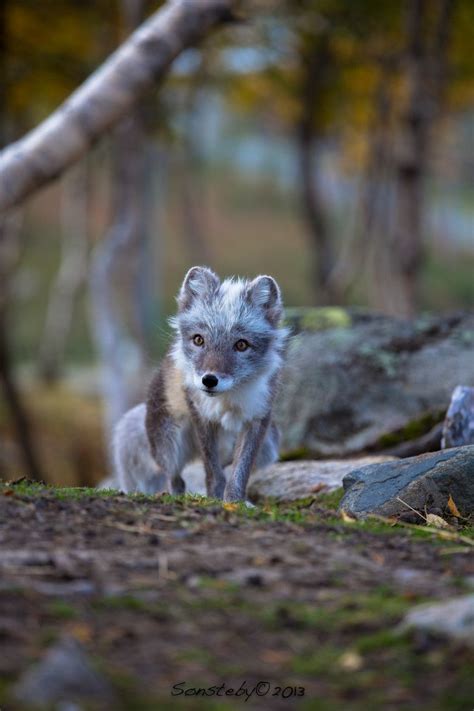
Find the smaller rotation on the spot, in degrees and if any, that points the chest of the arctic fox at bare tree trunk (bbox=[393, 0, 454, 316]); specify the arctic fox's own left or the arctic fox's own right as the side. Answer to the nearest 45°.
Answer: approximately 180°

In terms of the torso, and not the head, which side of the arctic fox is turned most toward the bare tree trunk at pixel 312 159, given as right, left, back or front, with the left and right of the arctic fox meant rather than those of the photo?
back

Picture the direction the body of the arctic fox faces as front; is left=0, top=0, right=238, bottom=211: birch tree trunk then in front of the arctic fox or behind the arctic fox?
behind

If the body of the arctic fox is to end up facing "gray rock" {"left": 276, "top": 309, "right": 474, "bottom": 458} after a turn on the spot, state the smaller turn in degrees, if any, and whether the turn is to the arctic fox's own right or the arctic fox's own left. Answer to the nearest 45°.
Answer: approximately 135° to the arctic fox's own left

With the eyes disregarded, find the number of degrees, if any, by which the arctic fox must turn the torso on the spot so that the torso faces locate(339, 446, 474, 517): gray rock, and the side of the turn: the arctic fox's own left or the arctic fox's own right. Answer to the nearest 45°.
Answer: approximately 45° to the arctic fox's own left

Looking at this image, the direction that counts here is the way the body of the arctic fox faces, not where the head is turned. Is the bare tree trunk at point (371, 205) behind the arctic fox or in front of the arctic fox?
behind

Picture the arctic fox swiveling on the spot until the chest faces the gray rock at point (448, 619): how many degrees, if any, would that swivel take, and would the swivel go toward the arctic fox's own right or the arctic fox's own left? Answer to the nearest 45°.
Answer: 0° — it already faces it

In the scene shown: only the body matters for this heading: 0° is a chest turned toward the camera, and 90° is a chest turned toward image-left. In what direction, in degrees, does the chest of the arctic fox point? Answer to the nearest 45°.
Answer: approximately 0°

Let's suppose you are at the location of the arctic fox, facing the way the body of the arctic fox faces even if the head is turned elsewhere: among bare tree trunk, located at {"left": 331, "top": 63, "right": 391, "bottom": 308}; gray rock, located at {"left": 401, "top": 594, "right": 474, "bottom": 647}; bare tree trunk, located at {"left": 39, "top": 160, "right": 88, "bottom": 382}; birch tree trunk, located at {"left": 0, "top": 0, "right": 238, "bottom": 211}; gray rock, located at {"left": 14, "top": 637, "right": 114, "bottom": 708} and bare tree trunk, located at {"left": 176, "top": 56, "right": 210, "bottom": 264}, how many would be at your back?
4

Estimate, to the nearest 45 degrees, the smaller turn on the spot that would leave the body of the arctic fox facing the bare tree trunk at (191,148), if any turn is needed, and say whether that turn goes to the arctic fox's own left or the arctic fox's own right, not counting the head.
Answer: approximately 180°

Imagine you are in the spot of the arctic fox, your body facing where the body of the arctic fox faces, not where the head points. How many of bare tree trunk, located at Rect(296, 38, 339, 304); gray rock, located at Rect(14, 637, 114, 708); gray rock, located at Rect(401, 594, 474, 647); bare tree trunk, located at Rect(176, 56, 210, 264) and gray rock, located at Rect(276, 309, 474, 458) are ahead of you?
2

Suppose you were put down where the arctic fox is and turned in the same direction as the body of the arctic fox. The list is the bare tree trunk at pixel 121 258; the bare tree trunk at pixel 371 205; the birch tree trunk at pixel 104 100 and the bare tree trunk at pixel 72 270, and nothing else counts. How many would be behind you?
4

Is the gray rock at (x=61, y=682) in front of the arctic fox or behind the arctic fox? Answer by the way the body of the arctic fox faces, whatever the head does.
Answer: in front

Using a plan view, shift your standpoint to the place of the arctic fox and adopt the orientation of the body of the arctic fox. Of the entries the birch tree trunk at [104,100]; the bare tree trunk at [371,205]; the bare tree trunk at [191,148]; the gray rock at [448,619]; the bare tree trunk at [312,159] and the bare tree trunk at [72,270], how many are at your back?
5

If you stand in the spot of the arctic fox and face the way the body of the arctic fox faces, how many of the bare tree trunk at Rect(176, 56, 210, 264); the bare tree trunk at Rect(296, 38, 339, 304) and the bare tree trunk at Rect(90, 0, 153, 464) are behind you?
3
